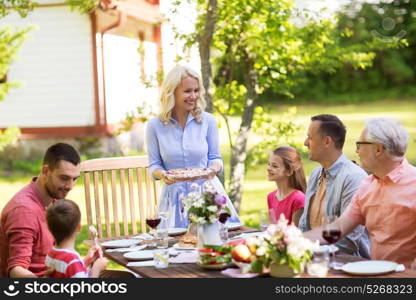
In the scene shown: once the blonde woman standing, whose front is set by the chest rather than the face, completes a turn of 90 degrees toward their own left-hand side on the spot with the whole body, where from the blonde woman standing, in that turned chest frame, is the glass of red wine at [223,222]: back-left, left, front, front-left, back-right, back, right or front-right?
right

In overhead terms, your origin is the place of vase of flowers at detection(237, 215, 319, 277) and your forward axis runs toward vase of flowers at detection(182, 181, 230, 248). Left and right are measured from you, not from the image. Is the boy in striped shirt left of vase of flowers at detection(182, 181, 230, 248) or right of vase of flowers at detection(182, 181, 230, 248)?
left

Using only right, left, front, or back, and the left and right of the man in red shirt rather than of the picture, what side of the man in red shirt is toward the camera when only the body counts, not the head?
right

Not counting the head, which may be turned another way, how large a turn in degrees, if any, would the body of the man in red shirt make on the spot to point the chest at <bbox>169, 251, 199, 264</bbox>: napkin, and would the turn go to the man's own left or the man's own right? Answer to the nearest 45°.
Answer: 0° — they already face it

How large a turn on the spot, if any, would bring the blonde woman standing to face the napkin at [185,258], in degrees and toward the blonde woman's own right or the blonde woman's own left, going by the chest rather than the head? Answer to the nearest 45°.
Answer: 0° — they already face it

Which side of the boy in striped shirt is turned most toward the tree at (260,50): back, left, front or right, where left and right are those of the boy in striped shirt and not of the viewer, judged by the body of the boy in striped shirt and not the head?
front

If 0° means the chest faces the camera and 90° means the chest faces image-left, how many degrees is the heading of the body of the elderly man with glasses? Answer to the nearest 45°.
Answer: approximately 45°

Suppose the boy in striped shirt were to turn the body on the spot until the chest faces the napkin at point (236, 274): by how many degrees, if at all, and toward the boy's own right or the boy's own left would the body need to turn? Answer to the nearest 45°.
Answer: approximately 45° to the boy's own right

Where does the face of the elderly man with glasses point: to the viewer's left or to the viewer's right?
to the viewer's left

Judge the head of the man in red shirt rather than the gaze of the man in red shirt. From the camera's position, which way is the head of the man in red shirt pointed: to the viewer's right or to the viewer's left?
to the viewer's right

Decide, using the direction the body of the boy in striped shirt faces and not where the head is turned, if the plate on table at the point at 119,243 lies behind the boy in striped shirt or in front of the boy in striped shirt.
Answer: in front

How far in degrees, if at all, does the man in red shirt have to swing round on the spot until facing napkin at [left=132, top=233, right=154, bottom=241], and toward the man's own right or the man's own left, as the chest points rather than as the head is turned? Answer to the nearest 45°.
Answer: approximately 45° to the man's own left

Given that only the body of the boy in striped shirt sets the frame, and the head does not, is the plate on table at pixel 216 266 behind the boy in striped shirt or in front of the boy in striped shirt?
in front

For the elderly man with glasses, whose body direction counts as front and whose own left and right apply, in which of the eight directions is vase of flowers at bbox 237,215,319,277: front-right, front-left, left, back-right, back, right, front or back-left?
front

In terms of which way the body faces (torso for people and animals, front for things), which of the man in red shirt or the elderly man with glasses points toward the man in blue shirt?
the man in red shirt

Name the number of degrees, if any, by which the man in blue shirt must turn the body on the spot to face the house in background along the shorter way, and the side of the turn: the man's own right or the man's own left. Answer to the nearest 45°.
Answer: approximately 90° to the man's own right

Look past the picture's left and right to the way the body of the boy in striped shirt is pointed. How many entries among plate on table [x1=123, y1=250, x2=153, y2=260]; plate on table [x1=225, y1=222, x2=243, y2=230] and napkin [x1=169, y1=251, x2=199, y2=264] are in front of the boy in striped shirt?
3

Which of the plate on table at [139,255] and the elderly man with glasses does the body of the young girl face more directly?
the plate on table
